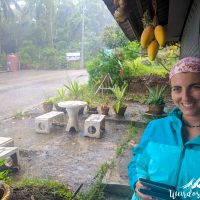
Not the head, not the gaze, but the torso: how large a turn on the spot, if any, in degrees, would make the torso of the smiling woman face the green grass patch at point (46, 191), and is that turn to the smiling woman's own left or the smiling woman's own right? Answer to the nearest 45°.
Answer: approximately 135° to the smiling woman's own right

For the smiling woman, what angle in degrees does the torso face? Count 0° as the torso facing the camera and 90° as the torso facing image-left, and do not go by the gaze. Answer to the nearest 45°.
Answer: approximately 0°

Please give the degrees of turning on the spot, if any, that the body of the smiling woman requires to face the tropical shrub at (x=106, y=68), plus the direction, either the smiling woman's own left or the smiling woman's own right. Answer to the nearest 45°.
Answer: approximately 180°

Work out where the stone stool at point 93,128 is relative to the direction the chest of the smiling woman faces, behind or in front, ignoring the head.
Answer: behind

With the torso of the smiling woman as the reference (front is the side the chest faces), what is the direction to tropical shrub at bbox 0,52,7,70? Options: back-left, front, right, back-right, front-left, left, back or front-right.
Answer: back-right
